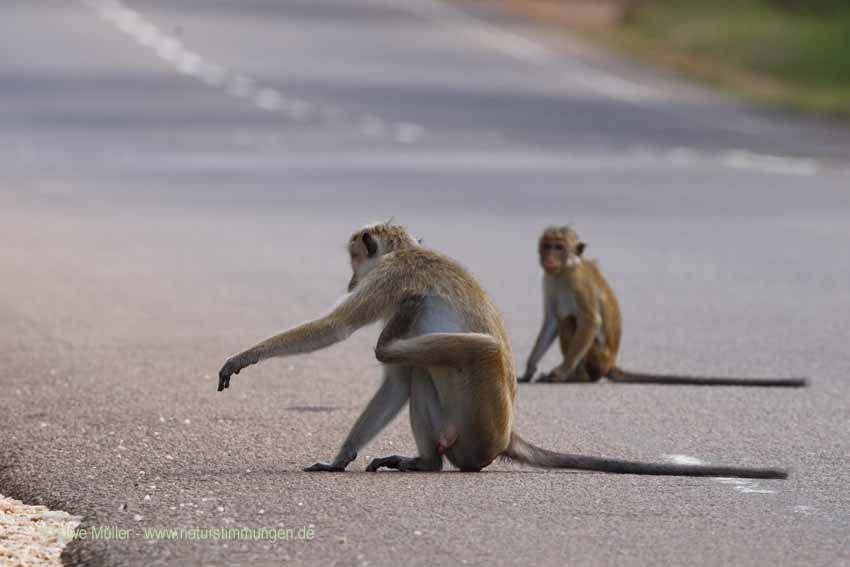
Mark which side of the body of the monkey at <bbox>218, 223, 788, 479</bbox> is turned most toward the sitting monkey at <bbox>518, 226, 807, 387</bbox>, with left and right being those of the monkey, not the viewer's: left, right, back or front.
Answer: right

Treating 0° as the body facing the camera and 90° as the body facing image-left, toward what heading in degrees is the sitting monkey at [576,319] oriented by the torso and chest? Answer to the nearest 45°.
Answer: approximately 45°

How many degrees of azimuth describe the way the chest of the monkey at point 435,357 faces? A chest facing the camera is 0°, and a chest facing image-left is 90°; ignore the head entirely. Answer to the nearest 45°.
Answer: approximately 90°
